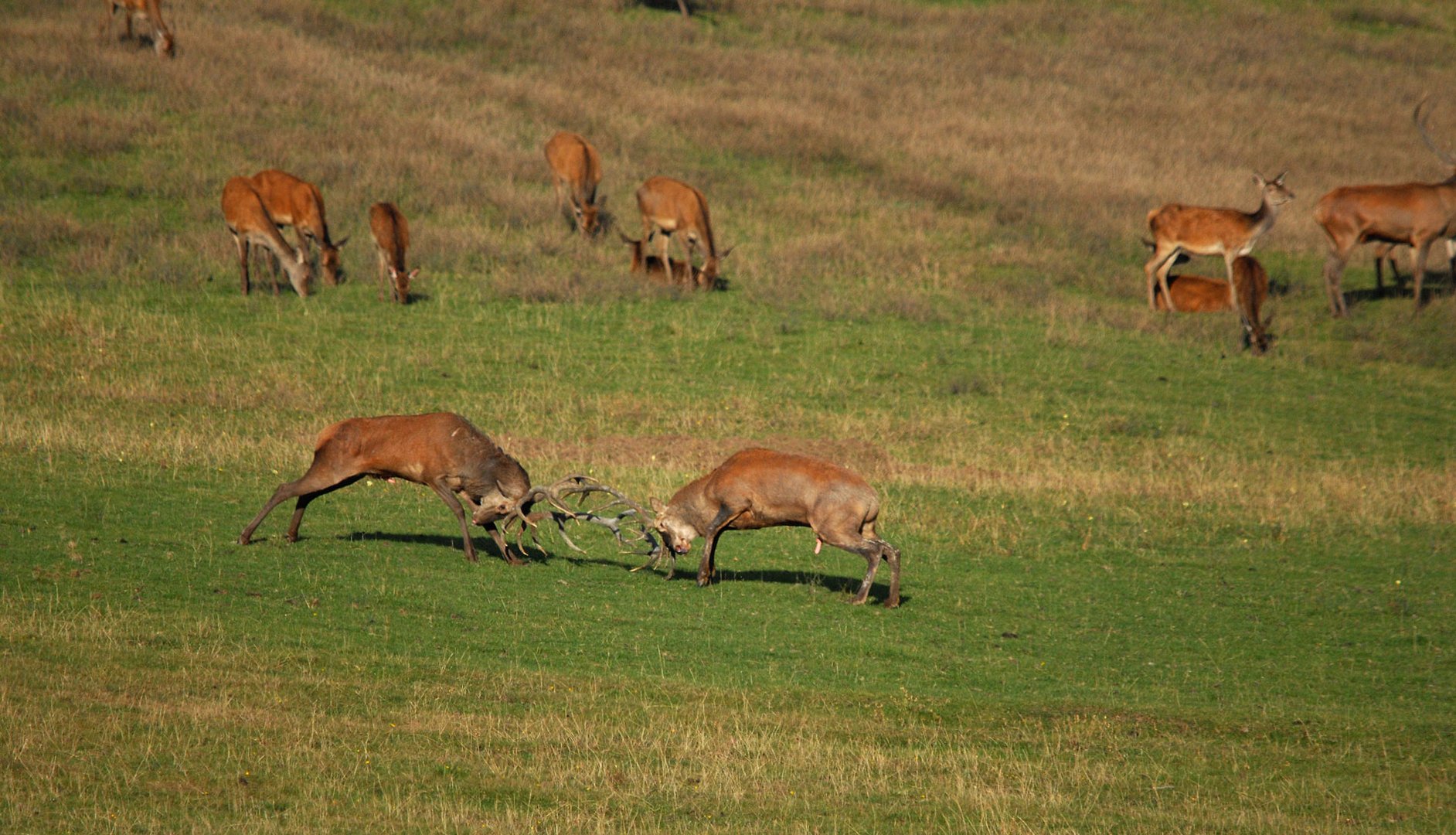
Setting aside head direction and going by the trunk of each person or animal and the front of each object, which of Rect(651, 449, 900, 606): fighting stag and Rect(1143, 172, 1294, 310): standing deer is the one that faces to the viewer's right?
the standing deer

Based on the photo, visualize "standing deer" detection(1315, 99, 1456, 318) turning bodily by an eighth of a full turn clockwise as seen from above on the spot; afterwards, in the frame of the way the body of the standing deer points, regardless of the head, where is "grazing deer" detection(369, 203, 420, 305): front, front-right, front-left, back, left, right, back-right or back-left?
right

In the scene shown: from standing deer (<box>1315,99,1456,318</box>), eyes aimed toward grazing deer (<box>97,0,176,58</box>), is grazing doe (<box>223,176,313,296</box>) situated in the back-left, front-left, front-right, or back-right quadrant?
front-left

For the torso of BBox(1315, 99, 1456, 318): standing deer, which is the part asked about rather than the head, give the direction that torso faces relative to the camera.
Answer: to the viewer's right

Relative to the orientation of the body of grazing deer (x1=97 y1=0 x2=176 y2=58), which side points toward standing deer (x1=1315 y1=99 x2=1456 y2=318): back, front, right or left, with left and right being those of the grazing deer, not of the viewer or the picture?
front

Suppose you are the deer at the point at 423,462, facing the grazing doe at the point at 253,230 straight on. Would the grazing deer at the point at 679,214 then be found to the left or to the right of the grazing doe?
right

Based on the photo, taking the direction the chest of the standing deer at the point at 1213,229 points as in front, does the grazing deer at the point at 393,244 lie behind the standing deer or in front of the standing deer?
behind

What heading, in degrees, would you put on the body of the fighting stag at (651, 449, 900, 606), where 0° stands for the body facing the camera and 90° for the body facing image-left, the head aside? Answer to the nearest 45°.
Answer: approximately 90°

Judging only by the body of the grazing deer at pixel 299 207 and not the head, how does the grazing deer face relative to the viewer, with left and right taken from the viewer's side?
facing the viewer and to the right of the viewer

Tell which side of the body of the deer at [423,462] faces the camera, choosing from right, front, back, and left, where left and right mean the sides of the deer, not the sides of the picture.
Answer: right

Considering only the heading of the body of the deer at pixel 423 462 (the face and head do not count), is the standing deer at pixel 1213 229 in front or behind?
in front

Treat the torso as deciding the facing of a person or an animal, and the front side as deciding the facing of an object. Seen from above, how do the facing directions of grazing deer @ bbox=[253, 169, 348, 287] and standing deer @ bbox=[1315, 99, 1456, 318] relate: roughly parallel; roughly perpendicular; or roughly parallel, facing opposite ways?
roughly parallel

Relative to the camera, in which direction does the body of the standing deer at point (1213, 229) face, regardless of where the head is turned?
to the viewer's right

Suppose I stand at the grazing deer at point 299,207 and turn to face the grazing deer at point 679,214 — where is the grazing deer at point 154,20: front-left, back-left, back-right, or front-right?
back-left

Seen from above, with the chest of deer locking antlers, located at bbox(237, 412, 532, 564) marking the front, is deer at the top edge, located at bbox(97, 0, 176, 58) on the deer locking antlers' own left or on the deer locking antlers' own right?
on the deer locking antlers' own left
